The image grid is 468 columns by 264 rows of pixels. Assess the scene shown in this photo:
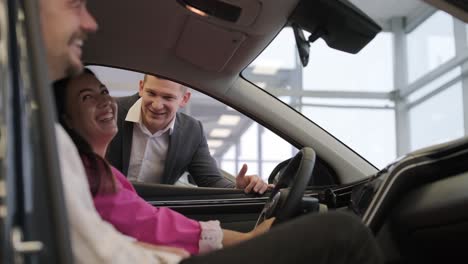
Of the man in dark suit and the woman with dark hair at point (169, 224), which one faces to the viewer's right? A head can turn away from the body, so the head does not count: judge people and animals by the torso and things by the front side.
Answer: the woman with dark hair

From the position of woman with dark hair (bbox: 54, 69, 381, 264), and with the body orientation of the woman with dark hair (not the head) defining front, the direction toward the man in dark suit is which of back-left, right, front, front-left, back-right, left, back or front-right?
left

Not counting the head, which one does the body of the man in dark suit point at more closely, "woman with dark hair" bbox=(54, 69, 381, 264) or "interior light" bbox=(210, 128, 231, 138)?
the woman with dark hair

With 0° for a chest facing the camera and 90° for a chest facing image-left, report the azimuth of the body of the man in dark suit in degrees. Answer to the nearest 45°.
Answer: approximately 0°

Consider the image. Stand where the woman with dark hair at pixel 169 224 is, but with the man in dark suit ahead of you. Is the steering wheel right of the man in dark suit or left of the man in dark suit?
right

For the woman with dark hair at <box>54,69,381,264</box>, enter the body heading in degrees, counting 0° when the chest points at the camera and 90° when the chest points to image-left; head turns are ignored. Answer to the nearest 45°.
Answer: approximately 270°

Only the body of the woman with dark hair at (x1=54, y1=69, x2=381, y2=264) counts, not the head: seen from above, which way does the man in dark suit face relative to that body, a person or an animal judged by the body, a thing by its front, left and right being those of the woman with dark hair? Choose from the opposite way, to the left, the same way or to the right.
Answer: to the right

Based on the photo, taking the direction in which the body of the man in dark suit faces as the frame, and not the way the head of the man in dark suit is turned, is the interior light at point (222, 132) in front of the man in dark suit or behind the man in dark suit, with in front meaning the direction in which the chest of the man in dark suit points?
behind

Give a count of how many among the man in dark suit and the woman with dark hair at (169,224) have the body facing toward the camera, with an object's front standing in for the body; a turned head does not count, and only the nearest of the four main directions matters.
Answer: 1

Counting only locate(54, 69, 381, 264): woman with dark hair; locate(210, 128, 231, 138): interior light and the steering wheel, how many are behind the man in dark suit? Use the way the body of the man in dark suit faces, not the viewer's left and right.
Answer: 1

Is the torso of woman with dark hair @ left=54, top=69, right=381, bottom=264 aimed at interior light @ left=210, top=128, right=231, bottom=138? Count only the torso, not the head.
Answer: no

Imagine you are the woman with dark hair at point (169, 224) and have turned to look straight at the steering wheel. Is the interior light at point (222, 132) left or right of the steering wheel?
left

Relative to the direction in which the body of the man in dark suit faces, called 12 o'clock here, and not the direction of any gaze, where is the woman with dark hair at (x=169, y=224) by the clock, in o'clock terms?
The woman with dark hair is roughly at 12 o'clock from the man in dark suit.

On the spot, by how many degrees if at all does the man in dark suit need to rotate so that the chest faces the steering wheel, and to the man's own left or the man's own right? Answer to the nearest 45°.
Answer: approximately 45° to the man's own left
